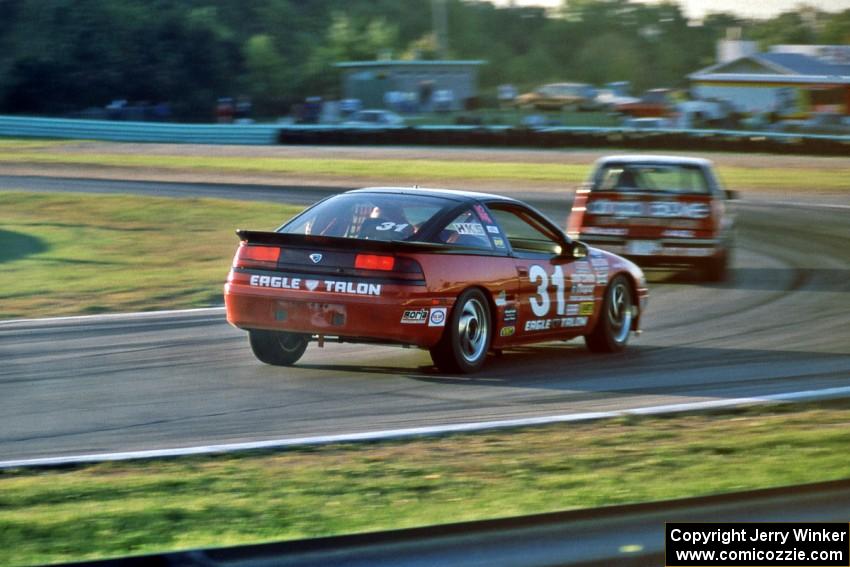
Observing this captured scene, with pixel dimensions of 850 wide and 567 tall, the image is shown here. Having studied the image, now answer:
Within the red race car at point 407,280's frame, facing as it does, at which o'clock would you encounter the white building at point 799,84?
The white building is roughly at 11 o'clock from the red race car.

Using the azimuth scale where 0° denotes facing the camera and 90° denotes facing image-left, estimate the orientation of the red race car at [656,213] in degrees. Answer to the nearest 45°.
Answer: approximately 180°

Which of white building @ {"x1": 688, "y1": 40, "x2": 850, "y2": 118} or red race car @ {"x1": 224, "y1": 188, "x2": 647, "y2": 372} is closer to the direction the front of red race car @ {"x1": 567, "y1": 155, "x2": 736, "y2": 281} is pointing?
the white building

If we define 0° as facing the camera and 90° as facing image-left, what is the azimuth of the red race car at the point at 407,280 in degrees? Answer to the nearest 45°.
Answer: approximately 225°

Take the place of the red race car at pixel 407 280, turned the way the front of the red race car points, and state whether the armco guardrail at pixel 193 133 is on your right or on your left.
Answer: on your left

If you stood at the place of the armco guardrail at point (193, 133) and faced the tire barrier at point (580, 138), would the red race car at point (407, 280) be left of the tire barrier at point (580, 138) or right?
right

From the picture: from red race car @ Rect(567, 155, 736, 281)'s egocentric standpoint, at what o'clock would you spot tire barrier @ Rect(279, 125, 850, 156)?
The tire barrier is roughly at 12 o'clock from the red race car.
